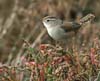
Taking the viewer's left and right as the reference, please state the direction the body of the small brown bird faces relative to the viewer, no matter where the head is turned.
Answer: facing to the left of the viewer
